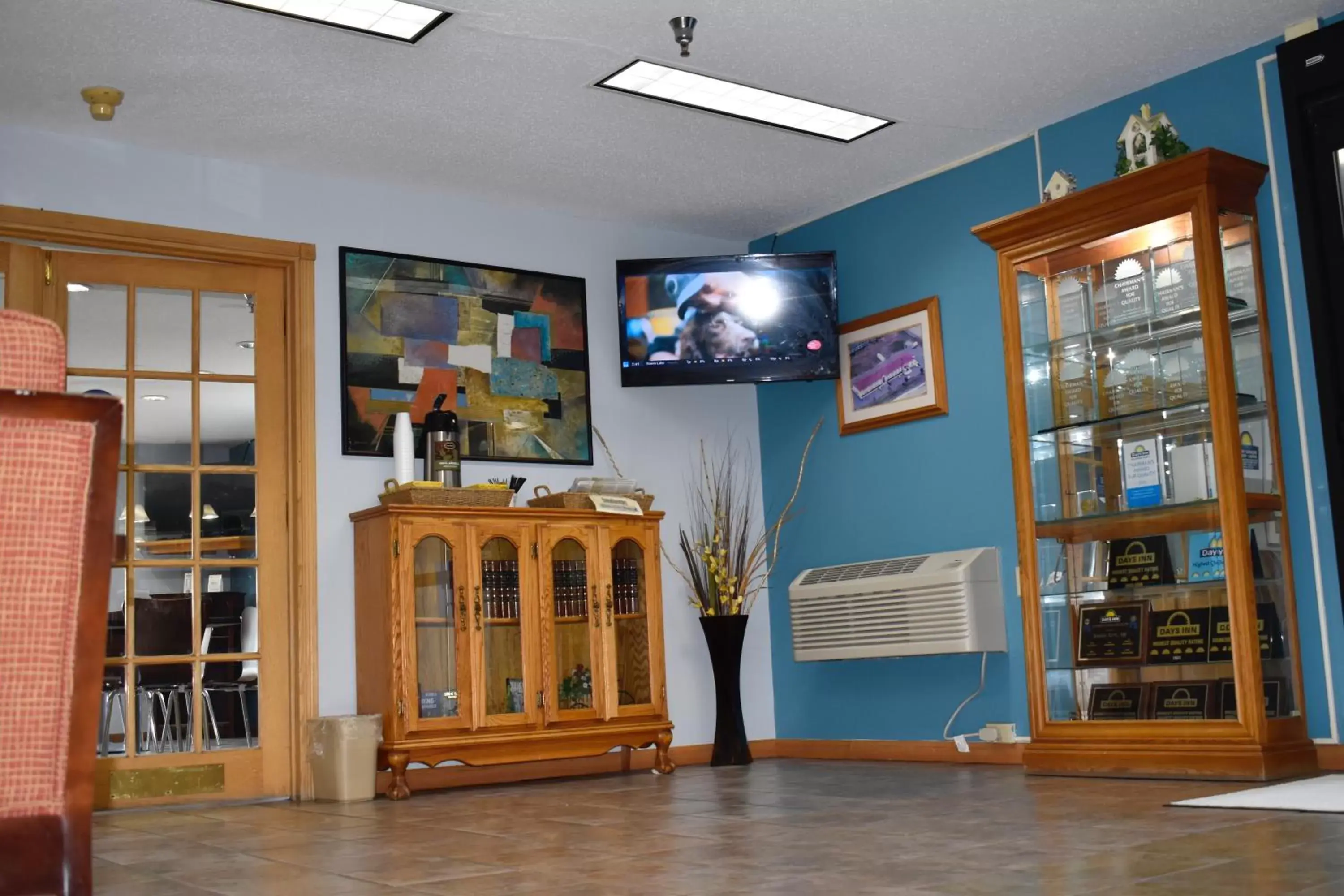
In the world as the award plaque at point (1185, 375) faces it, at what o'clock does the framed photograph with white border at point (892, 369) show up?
The framed photograph with white border is roughly at 3 o'clock from the award plaque.

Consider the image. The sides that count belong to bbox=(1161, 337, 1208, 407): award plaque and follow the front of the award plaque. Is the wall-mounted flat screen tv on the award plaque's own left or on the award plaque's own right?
on the award plaque's own right
